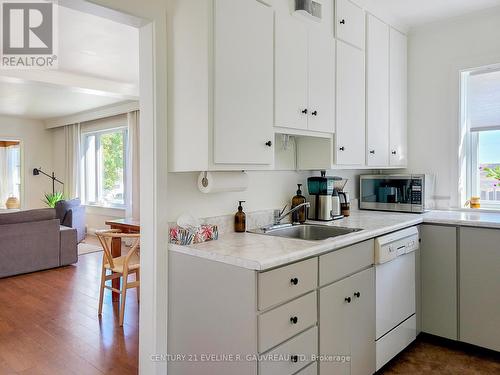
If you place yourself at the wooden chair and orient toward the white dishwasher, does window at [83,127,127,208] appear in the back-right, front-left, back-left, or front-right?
back-left

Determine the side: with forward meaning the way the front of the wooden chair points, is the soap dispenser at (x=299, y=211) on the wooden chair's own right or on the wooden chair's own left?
on the wooden chair's own right

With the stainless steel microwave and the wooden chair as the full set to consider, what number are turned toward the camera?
1

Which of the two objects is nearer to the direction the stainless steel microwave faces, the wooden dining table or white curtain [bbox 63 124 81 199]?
the wooden dining table

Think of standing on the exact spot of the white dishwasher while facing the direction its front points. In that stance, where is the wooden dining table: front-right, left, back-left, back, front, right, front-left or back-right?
back-right

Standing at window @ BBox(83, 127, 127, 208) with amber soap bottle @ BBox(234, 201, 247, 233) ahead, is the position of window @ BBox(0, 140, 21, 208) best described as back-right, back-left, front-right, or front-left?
back-right

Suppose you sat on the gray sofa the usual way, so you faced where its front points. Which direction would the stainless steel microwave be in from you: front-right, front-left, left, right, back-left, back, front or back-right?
back

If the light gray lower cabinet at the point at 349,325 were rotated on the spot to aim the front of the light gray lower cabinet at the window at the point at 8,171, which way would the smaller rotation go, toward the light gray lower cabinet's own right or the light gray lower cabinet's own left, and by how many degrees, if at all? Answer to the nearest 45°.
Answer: approximately 180°

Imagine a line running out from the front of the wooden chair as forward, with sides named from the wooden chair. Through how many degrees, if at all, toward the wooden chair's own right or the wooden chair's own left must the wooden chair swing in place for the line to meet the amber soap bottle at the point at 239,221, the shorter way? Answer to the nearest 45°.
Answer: approximately 90° to the wooden chair's own right

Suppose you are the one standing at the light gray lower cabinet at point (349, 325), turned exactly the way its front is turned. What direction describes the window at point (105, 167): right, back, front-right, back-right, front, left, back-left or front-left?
back
